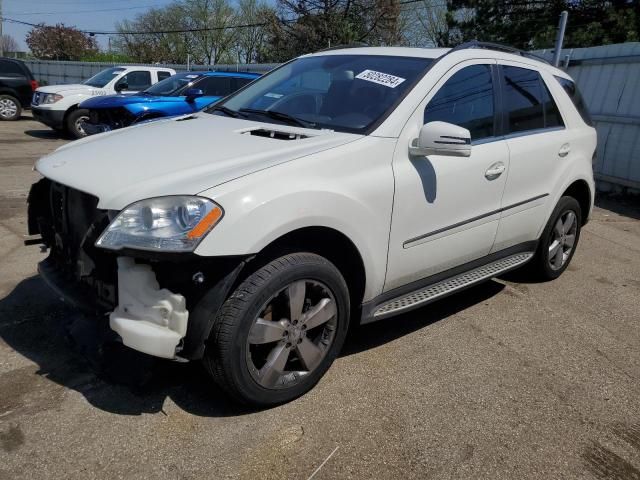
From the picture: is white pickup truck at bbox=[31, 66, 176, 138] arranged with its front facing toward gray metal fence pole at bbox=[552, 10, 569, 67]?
no

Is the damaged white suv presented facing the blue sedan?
no

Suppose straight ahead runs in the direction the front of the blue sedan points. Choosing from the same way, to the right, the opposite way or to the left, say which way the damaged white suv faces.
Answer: the same way

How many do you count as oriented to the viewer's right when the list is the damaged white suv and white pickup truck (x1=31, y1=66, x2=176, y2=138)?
0

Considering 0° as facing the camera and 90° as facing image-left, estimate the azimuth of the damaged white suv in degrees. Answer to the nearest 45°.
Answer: approximately 45°

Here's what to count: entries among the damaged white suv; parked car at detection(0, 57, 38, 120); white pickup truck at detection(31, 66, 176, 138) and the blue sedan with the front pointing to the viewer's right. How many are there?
0

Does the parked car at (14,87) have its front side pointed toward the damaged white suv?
no

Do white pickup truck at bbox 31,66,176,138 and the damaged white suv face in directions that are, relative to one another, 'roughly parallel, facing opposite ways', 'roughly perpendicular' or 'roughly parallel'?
roughly parallel

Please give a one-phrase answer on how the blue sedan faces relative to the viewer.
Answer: facing the viewer and to the left of the viewer

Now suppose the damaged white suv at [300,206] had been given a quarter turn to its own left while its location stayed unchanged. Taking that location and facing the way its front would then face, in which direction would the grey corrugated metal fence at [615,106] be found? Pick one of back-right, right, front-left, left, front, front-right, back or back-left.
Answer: left

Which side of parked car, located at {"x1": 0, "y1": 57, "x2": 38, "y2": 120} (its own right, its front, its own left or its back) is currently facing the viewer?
left

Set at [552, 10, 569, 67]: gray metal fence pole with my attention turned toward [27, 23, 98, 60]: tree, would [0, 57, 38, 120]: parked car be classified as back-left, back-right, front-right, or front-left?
front-left

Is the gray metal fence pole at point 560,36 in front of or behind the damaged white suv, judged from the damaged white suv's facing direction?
behind
